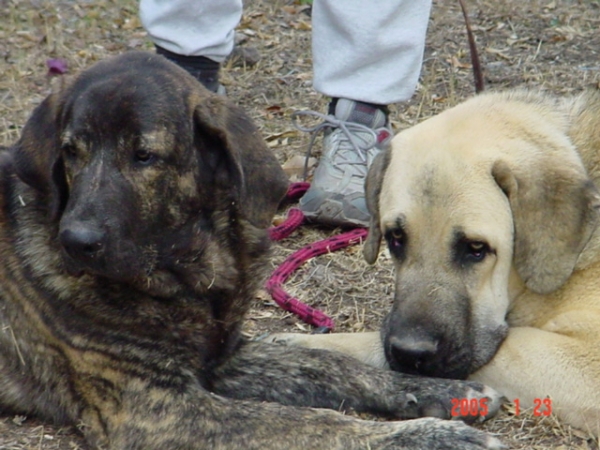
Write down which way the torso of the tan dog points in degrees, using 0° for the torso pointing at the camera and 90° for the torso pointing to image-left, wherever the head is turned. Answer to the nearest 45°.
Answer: approximately 45°

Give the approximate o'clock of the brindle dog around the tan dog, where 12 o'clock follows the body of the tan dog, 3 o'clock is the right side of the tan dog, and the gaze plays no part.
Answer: The brindle dog is roughly at 1 o'clock from the tan dog.

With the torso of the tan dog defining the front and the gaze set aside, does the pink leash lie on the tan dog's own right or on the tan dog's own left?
on the tan dog's own right

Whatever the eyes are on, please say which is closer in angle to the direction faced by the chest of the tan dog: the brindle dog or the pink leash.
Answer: the brindle dog
